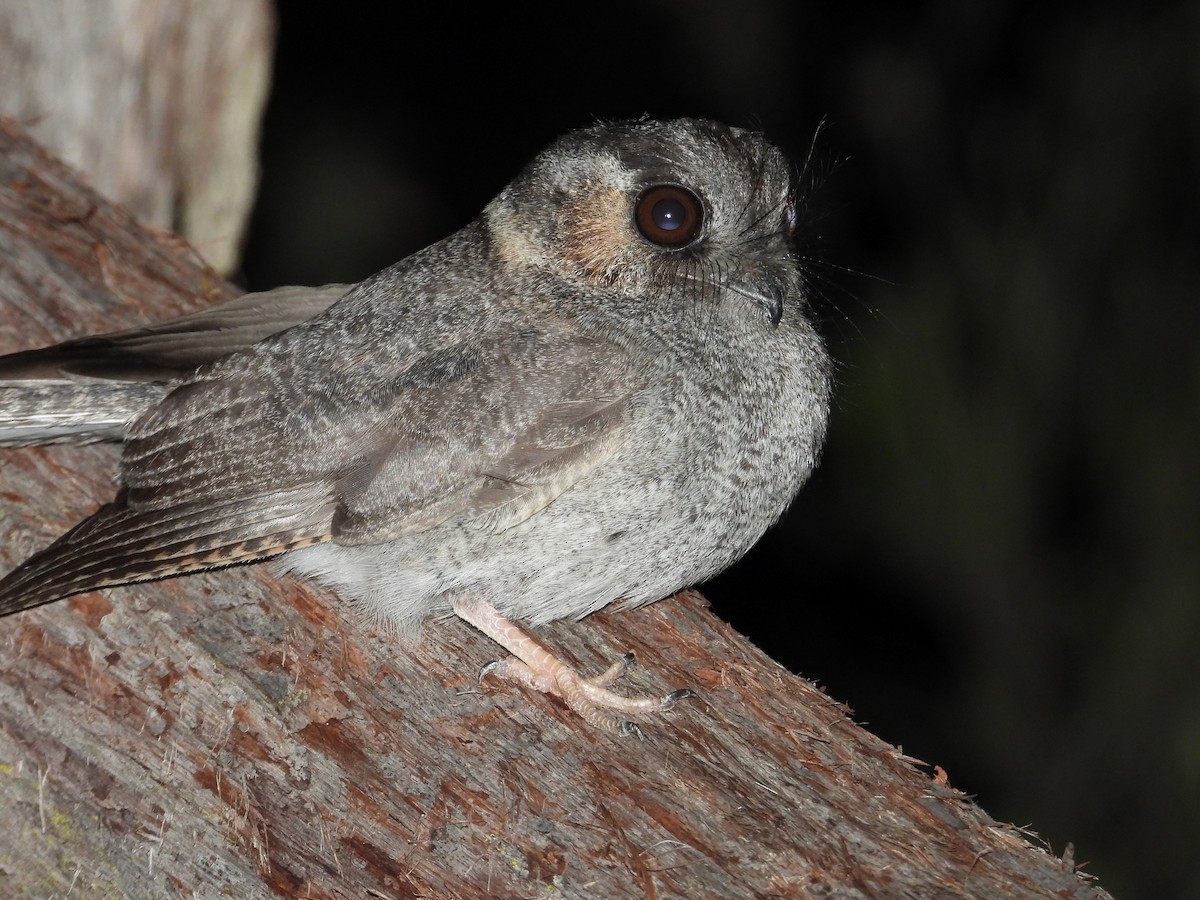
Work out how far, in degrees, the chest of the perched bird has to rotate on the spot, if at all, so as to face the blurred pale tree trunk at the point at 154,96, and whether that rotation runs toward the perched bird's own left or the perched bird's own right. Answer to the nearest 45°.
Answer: approximately 135° to the perched bird's own left

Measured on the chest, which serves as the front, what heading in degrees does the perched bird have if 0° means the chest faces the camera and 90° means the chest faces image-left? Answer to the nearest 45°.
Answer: approximately 270°
